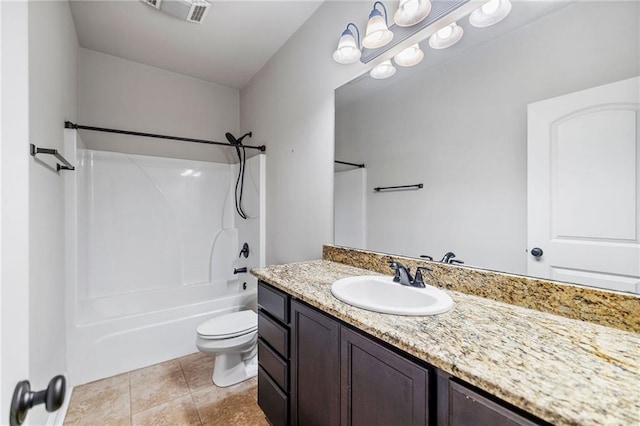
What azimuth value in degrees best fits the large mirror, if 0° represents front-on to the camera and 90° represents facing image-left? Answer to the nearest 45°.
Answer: approximately 45°

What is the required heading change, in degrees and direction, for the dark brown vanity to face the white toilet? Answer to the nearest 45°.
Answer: approximately 90° to its right

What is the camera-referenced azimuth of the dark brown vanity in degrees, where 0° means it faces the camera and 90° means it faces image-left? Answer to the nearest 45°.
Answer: approximately 45°

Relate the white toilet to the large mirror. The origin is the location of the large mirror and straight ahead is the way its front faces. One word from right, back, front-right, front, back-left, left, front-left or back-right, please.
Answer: front-right

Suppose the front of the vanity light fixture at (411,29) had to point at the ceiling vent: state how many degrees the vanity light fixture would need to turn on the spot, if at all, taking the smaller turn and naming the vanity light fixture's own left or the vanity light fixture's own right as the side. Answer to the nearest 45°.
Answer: approximately 45° to the vanity light fixture's own right

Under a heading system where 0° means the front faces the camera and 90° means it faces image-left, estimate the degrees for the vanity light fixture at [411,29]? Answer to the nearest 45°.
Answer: approximately 45°
